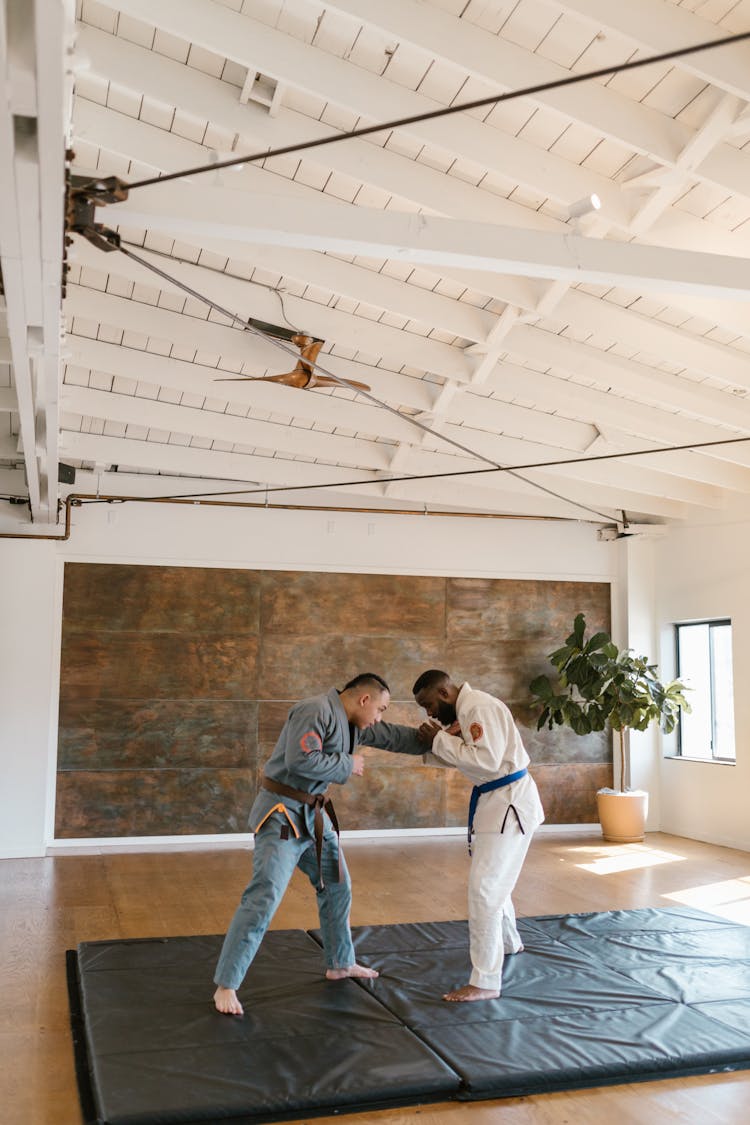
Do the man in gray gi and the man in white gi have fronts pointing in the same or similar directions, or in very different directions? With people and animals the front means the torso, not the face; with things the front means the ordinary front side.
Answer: very different directions

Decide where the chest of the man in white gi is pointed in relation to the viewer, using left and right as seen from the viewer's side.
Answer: facing to the left of the viewer

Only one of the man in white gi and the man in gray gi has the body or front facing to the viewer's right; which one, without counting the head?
the man in gray gi

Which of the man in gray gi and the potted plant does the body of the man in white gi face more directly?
the man in gray gi

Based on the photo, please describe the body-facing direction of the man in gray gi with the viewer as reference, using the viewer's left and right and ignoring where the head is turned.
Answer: facing to the right of the viewer

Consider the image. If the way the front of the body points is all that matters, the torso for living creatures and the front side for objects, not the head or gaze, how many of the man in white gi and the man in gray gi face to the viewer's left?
1

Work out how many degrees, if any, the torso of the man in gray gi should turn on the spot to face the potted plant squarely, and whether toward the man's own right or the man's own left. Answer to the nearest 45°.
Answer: approximately 45° to the man's own left

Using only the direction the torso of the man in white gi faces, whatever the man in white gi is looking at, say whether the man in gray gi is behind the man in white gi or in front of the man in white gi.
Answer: in front

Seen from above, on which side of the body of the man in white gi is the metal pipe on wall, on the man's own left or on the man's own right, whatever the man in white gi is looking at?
on the man's own right

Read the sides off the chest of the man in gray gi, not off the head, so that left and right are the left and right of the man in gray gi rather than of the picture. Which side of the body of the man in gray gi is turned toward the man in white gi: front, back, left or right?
front

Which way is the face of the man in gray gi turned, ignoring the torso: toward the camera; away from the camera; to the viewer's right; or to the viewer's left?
to the viewer's right

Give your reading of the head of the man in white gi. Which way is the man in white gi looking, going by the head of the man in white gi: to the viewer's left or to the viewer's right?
to the viewer's left
